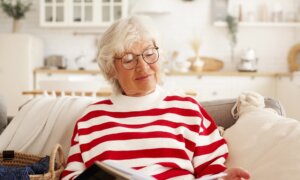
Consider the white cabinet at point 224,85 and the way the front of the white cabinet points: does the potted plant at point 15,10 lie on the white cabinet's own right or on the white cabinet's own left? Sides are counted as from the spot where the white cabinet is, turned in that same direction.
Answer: on the white cabinet's own right

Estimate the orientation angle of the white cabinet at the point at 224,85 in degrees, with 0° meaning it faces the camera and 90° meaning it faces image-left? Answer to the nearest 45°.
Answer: approximately 0°

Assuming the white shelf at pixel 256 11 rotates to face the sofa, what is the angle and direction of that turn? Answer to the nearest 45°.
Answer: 0° — it already faces it

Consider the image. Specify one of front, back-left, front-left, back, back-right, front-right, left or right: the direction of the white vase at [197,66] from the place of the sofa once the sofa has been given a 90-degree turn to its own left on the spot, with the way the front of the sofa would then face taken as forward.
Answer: left

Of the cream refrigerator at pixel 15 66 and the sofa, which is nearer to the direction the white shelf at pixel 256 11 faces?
the sofa

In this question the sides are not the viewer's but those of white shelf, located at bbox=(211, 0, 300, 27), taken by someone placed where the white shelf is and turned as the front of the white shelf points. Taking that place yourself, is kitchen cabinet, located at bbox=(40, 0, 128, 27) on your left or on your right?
on your right

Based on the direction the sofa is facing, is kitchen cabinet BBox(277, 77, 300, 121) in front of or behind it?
behind

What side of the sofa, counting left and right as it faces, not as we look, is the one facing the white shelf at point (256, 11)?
back

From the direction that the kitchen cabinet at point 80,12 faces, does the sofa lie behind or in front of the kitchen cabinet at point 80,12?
in front

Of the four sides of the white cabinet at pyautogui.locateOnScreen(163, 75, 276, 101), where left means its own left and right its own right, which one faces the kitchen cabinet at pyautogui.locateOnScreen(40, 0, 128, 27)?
right

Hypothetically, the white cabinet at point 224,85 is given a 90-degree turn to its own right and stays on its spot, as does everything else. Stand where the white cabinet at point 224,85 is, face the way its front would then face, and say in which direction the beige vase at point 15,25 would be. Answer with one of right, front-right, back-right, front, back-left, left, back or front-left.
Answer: front
